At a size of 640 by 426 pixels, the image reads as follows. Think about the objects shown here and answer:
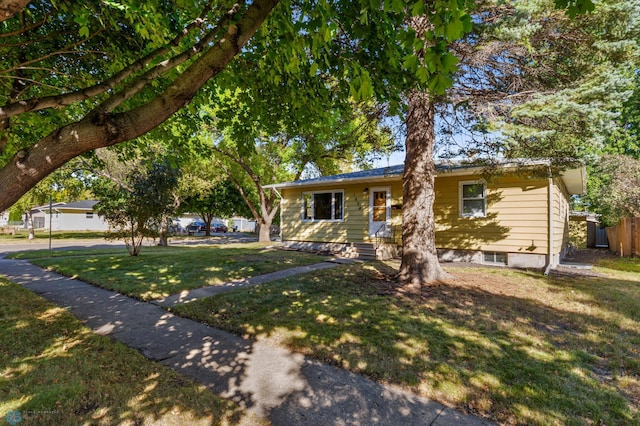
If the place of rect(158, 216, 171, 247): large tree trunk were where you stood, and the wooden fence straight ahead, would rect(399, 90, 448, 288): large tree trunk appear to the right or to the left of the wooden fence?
right

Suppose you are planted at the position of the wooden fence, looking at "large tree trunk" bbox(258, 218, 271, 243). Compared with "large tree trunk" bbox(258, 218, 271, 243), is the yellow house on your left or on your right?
left

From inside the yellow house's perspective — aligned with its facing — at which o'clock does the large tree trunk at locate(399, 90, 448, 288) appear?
The large tree trunk is roughly at 11 o'clock from the yellow house.

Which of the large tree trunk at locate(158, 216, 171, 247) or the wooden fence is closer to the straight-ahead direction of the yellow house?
the large tree trunk

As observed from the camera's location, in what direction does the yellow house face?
facing the viewer and to the left of the viewer

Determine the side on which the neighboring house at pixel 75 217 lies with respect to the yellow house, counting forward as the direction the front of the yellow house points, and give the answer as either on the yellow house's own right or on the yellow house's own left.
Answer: on the yellow house's own right

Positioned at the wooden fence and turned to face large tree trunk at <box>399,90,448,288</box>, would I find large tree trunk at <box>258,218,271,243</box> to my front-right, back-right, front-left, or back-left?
front-right

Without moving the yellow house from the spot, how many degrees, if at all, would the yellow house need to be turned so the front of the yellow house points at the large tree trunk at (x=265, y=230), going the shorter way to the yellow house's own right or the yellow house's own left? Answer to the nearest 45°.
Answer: approximately 90° to the yellow house's own right

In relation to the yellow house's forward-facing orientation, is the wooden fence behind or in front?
behind

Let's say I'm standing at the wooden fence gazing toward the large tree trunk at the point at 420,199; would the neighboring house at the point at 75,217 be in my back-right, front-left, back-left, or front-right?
front-right

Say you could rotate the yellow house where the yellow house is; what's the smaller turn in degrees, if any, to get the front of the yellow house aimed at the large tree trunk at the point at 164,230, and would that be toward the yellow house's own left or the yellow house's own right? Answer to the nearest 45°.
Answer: approximately 45° to the yellow house's own right
